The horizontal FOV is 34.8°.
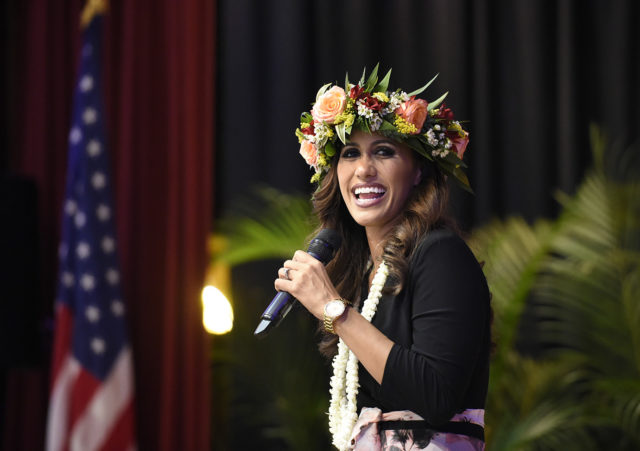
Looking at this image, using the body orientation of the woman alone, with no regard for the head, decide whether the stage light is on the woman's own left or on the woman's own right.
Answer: on the woman's own right

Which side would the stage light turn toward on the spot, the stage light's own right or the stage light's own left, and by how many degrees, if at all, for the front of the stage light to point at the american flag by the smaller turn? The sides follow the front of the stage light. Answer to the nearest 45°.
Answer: approximately 135° to the stage light's own right

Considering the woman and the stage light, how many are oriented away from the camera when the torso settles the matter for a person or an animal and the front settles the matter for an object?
0

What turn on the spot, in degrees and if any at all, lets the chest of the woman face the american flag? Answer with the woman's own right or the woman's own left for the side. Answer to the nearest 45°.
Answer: approximately 90° to the woman's own right

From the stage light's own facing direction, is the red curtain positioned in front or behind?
behind

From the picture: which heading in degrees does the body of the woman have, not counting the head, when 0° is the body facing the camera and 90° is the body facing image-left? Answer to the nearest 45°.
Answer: approximately 45°

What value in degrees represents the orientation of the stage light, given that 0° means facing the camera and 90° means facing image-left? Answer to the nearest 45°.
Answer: approximately 0°
